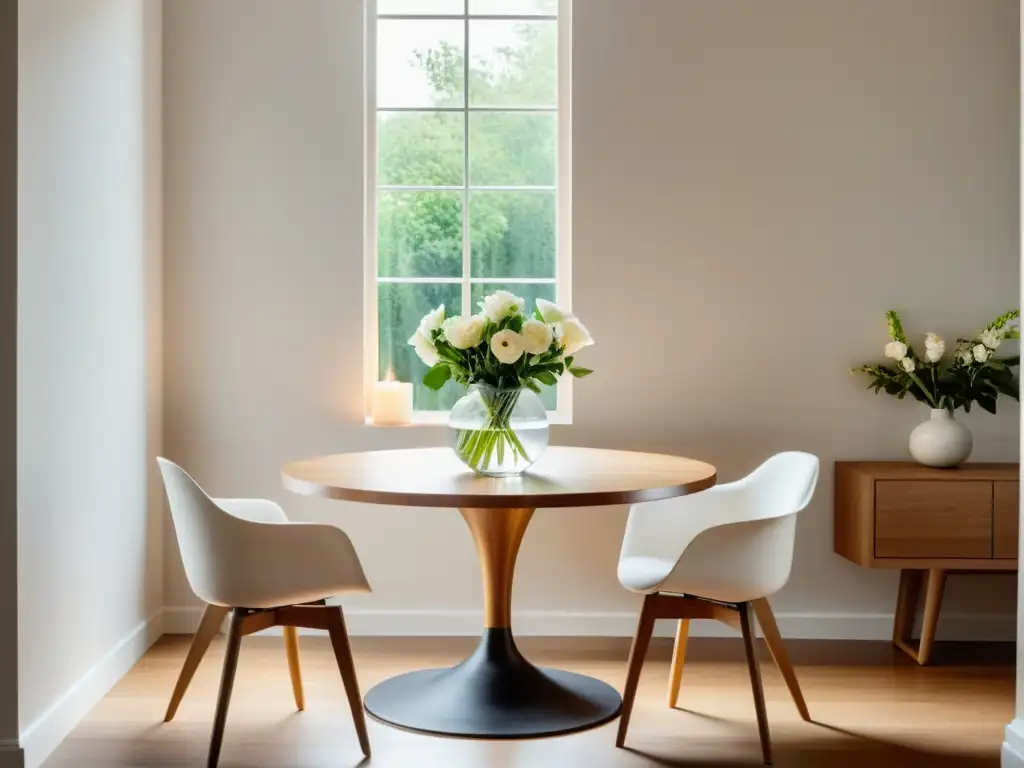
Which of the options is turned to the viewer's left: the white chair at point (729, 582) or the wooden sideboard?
the white chair

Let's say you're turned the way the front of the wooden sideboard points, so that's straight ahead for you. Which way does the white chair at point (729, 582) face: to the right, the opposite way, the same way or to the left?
to the right

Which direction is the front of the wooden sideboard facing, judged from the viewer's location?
facing the viewer

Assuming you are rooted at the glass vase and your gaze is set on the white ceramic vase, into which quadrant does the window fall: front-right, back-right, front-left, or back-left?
front-left

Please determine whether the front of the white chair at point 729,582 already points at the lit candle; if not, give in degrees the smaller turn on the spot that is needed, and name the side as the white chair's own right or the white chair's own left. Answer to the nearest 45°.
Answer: approximately 45° to the white chair's own right

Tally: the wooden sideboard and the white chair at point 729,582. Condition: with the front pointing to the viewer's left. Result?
1

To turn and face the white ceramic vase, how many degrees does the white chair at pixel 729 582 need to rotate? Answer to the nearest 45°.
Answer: approximately 135° to its right

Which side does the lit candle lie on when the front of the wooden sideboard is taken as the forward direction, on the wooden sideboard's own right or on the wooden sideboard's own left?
on the wooden sideboard's own right

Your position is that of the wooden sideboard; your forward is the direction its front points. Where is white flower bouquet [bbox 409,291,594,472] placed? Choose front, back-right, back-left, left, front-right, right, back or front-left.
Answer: front-right

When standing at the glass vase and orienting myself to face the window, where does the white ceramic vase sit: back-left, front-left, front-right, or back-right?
front-right

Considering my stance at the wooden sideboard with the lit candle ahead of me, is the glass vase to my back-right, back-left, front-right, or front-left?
front-left

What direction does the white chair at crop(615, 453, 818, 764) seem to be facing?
to the viewer's left
